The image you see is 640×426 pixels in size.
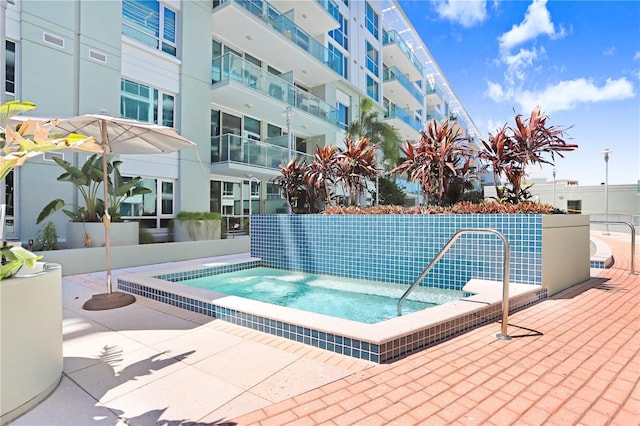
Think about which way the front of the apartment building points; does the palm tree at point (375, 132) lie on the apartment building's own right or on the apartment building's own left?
on the apartment building's own left

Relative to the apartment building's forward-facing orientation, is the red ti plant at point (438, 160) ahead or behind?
ahead

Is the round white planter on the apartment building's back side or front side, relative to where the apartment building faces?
on the front side

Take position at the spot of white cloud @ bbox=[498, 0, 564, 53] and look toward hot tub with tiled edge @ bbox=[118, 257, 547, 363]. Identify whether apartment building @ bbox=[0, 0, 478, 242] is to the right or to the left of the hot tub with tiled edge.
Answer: right

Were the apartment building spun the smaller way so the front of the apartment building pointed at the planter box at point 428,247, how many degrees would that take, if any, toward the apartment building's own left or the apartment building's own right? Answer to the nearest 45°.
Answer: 0° — it already faces it

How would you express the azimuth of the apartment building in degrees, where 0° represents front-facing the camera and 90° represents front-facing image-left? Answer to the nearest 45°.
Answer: approximately 315°

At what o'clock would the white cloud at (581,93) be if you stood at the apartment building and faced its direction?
The white cloud is roughly at 10 o'clock from the apartment building.

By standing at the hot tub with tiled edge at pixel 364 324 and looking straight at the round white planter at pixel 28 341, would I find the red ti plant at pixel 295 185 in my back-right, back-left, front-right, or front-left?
back-right

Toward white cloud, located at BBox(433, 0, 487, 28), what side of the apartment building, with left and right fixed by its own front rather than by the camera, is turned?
left
